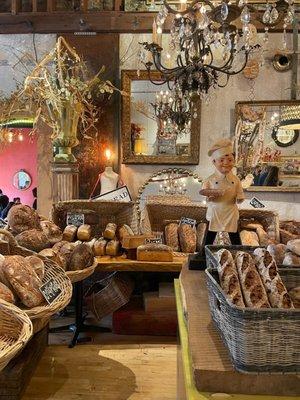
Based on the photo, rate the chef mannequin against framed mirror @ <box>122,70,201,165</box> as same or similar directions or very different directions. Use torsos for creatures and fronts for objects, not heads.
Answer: same or similar directions

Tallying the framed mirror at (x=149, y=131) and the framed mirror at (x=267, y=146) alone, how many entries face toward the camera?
2

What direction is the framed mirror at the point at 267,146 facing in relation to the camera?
toward the camera

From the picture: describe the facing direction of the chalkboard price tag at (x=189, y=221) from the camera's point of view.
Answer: facing the viewer

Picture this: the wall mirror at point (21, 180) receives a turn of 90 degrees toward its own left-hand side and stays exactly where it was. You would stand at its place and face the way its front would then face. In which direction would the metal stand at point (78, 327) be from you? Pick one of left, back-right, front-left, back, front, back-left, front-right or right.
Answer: right

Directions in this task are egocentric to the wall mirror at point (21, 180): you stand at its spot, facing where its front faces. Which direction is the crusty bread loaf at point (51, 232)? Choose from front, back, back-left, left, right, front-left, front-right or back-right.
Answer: front

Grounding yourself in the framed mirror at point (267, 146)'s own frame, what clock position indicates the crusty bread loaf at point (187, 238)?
The crusty bread loaf is roughly at 1 o'clock from the framed mirror.

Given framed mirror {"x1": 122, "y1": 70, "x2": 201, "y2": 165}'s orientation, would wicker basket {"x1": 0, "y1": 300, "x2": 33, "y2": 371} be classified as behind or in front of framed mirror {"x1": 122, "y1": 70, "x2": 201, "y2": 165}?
in front

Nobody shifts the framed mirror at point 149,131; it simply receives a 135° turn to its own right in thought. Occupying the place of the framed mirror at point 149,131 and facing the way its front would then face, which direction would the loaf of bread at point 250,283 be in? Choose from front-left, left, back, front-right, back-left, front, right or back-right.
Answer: back-left

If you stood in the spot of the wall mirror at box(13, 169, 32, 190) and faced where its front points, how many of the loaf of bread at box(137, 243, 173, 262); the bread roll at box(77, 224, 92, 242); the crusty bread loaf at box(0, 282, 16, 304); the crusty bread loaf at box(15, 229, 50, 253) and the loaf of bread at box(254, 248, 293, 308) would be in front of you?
5

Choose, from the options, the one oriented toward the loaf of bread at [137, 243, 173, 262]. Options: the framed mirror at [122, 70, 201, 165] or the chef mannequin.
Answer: the framed mirror

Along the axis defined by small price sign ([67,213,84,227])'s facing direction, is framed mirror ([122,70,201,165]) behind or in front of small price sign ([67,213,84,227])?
behind

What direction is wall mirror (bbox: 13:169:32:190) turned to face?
toward the camera

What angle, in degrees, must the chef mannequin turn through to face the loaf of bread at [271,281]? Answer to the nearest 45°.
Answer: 0° — it already faces it
